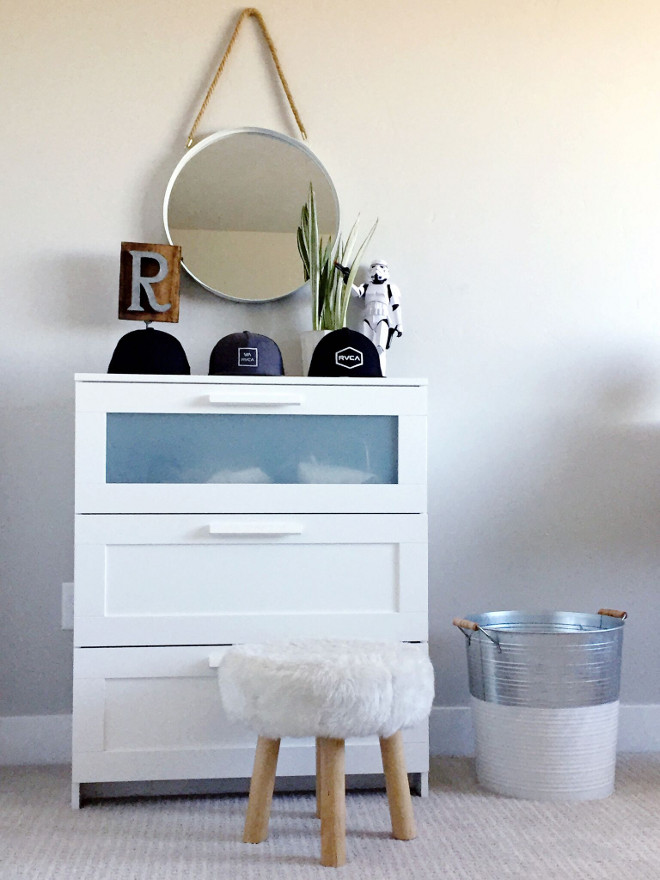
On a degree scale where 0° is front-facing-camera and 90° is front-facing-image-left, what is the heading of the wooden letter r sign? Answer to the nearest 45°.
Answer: approximately 0°

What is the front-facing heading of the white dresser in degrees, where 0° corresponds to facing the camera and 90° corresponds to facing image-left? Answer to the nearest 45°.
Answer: approximately 0°

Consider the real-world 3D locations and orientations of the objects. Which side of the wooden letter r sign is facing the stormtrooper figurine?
left
